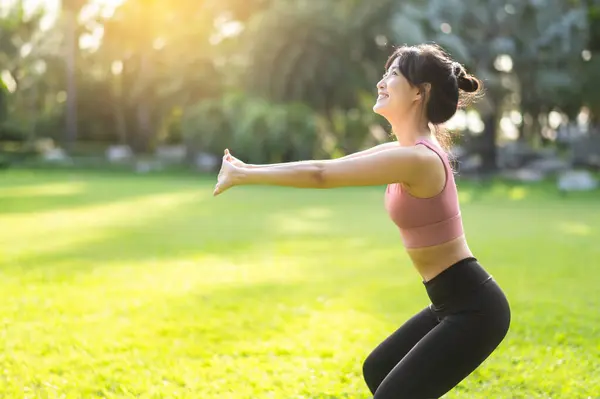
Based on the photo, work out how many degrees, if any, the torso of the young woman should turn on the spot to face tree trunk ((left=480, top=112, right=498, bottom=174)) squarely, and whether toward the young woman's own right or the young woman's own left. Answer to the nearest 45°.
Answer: approximately 90° to the young woman's own right

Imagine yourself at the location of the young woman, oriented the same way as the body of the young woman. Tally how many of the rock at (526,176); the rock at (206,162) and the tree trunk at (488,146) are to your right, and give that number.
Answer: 3

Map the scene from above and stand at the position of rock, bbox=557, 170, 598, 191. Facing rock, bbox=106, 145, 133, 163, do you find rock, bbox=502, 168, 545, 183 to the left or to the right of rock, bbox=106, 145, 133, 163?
right

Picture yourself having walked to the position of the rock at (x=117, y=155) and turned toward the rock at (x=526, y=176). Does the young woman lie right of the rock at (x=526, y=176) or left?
right

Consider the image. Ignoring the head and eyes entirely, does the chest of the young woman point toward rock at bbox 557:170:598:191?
no

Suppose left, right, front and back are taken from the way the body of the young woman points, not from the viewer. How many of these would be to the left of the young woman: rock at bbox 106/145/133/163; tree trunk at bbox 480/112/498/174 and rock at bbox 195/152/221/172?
0

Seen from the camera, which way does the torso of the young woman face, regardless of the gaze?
to the viewer's left

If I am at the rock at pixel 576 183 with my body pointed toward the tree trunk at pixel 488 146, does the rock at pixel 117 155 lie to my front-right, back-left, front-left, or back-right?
front-left

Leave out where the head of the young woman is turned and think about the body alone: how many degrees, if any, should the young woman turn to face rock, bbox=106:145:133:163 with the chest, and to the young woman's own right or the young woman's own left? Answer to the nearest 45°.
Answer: approximately 90° to the young woman's own right

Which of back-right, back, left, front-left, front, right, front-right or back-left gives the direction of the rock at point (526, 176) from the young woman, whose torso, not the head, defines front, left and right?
right

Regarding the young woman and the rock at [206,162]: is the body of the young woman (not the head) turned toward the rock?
no

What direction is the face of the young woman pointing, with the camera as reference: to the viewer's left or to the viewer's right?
to the viewer's left
